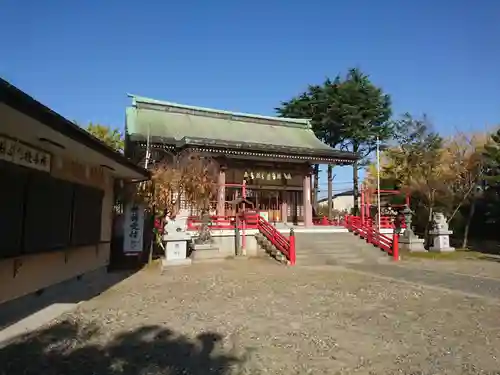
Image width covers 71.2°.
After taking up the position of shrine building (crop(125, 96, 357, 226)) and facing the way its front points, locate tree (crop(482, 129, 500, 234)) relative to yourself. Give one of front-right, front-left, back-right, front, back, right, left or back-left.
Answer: front-left

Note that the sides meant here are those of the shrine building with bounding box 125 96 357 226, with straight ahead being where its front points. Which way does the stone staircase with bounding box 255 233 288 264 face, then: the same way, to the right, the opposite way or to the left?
the same way

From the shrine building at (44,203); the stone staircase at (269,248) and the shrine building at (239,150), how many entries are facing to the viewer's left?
0

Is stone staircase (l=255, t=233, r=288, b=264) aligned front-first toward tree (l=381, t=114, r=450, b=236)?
no

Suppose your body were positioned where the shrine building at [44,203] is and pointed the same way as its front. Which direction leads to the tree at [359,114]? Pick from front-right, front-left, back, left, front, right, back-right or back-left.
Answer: left

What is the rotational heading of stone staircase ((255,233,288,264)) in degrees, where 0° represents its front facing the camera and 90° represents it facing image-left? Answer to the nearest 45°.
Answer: approximately 315°

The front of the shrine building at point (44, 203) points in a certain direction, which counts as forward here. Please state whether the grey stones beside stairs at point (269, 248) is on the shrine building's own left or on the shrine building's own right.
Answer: on the shrine building's own left

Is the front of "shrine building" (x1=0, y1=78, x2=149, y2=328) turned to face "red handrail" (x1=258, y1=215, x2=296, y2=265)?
no

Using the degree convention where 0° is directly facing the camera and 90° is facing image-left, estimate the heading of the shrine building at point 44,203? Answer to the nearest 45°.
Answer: approximately 315°

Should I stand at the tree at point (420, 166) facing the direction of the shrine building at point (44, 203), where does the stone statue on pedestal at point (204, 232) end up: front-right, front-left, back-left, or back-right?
front-right

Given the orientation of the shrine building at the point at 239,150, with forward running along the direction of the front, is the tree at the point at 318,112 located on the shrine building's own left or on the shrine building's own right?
on the shrine building's own left

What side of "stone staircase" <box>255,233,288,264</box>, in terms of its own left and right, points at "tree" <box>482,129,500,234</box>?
left

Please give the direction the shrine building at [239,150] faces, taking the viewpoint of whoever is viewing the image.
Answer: facing the viewer and to the right of the viewer

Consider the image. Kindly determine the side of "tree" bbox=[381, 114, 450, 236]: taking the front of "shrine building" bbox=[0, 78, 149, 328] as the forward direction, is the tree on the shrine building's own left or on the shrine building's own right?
on the shrine building's own left

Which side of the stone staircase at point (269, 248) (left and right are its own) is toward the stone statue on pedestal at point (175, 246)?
right

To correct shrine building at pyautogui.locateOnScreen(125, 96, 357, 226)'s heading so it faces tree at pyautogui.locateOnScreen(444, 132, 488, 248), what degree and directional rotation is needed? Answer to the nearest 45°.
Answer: approximately 45° to its left
